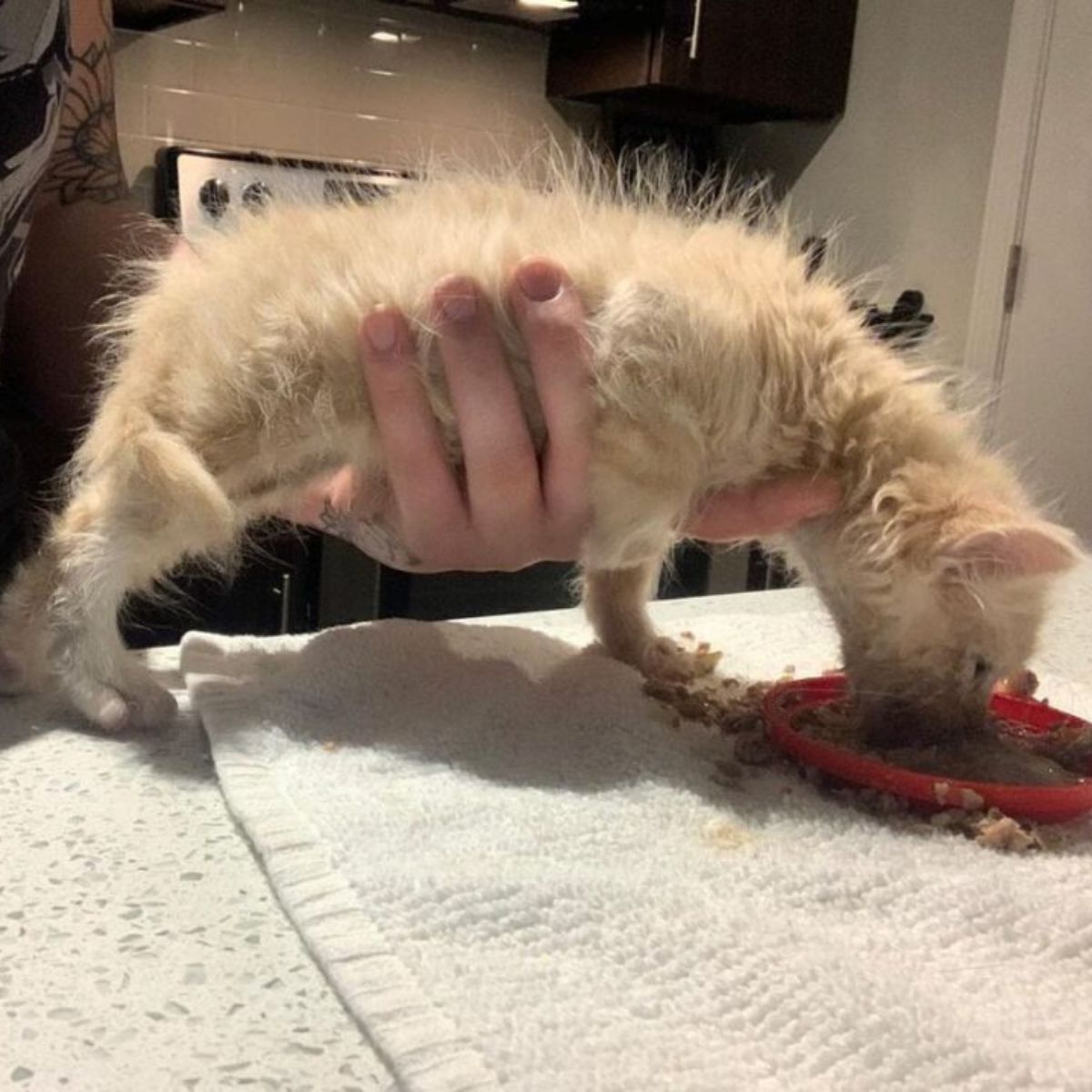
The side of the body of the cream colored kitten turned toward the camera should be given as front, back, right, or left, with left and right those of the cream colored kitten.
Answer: right

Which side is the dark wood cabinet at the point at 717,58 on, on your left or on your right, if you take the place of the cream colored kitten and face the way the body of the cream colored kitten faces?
on your left

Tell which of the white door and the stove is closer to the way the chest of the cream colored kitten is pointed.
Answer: the white door

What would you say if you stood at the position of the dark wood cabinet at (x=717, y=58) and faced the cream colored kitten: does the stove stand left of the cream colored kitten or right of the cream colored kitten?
right
